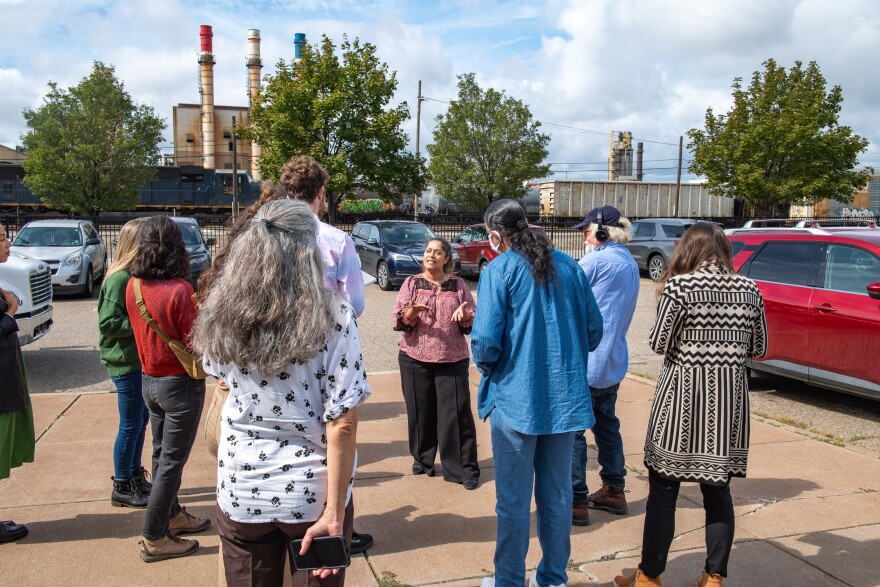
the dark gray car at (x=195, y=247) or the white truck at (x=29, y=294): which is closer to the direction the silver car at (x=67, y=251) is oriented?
the white truck

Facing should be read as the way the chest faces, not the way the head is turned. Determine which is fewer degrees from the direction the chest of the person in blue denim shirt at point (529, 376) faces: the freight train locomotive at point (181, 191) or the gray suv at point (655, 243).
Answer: the freight train locomotive

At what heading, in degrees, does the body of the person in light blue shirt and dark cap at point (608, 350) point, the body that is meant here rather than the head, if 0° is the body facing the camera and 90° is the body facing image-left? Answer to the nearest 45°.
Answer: approximately 135°

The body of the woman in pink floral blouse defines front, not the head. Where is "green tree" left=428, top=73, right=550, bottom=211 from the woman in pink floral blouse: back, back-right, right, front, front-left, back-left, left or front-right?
back

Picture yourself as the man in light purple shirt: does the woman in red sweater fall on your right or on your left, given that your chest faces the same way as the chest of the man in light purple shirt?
on your left

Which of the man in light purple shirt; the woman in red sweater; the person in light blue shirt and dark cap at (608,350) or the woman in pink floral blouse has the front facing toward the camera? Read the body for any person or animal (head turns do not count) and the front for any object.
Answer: the woman in pink floral blouse

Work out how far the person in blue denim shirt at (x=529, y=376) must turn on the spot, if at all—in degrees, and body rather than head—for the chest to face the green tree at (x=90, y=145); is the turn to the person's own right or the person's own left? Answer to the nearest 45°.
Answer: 0° — they already face it

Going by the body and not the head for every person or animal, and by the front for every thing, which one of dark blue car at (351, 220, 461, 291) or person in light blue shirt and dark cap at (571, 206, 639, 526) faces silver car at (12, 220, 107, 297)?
the person in light blue shirt and dark cap

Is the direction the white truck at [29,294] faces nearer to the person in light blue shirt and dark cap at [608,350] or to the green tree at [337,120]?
the person in light blue shirt and dark cap

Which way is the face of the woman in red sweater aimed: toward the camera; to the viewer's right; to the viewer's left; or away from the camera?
away from the camera

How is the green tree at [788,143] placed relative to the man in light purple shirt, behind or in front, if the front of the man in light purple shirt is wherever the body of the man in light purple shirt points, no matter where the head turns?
in front

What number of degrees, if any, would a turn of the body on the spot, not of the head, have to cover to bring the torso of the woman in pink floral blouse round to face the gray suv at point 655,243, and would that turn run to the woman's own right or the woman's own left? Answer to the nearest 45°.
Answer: approximately 180°

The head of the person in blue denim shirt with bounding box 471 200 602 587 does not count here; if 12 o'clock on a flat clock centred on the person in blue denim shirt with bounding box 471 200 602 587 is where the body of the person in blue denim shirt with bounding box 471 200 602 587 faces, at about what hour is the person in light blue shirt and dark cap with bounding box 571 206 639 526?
the person in light blue shirt and dark cap with bounding box 571 206 639 526 is roughly at 2 o'clock from the person in blue denim shirt with bounding box 471 200 602 587.

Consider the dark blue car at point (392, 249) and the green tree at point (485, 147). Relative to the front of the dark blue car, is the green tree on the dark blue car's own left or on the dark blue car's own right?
on the dark blue car's own left

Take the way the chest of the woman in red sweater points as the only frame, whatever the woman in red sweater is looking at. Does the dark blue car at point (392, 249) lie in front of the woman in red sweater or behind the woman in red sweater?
in front
